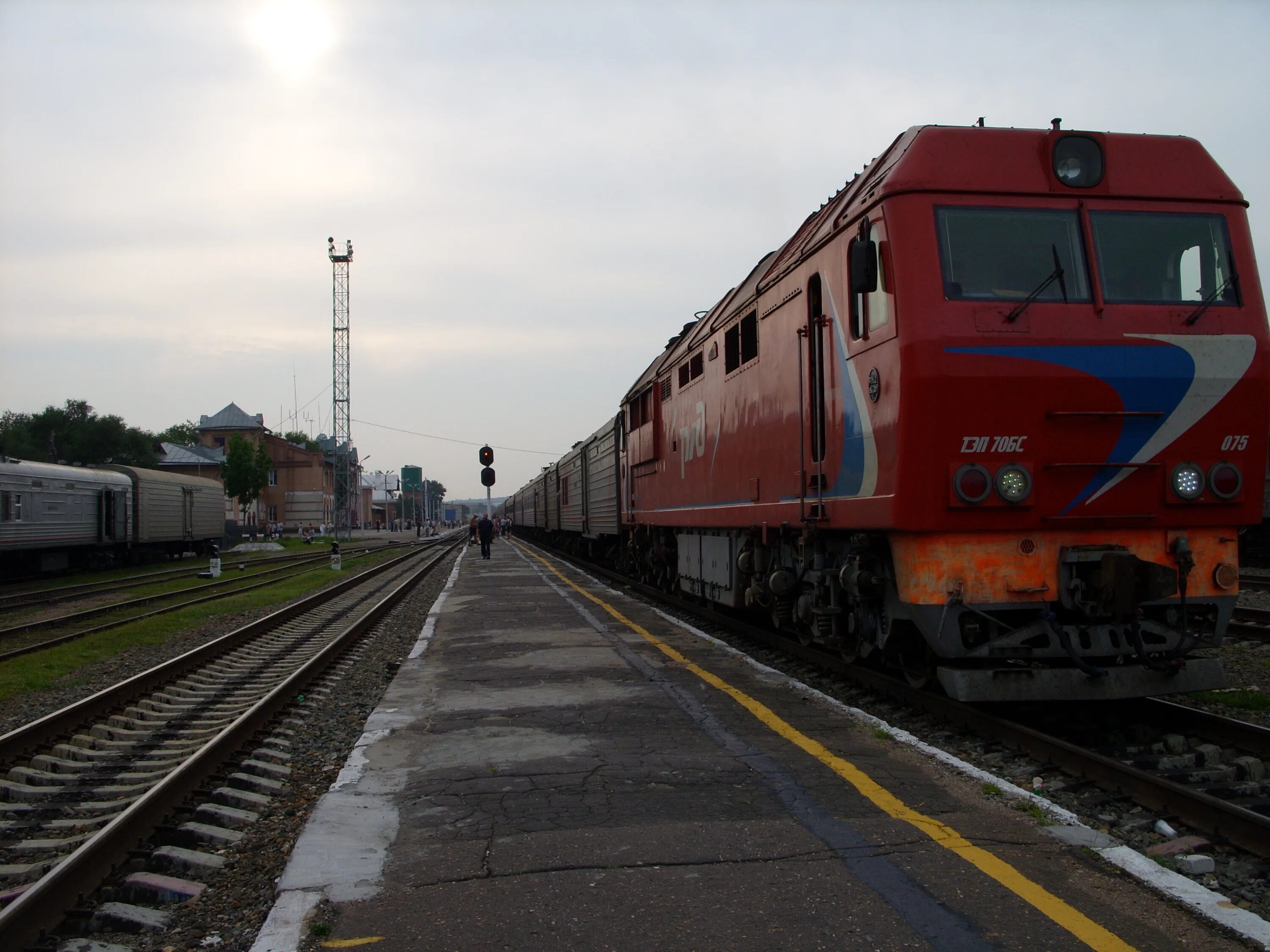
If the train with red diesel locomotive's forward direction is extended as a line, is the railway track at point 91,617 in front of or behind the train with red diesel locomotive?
behind

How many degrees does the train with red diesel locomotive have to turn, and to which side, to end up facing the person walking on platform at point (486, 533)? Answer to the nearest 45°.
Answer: approximately 180°

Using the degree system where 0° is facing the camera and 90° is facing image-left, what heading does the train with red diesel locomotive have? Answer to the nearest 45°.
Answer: approximately 315°
